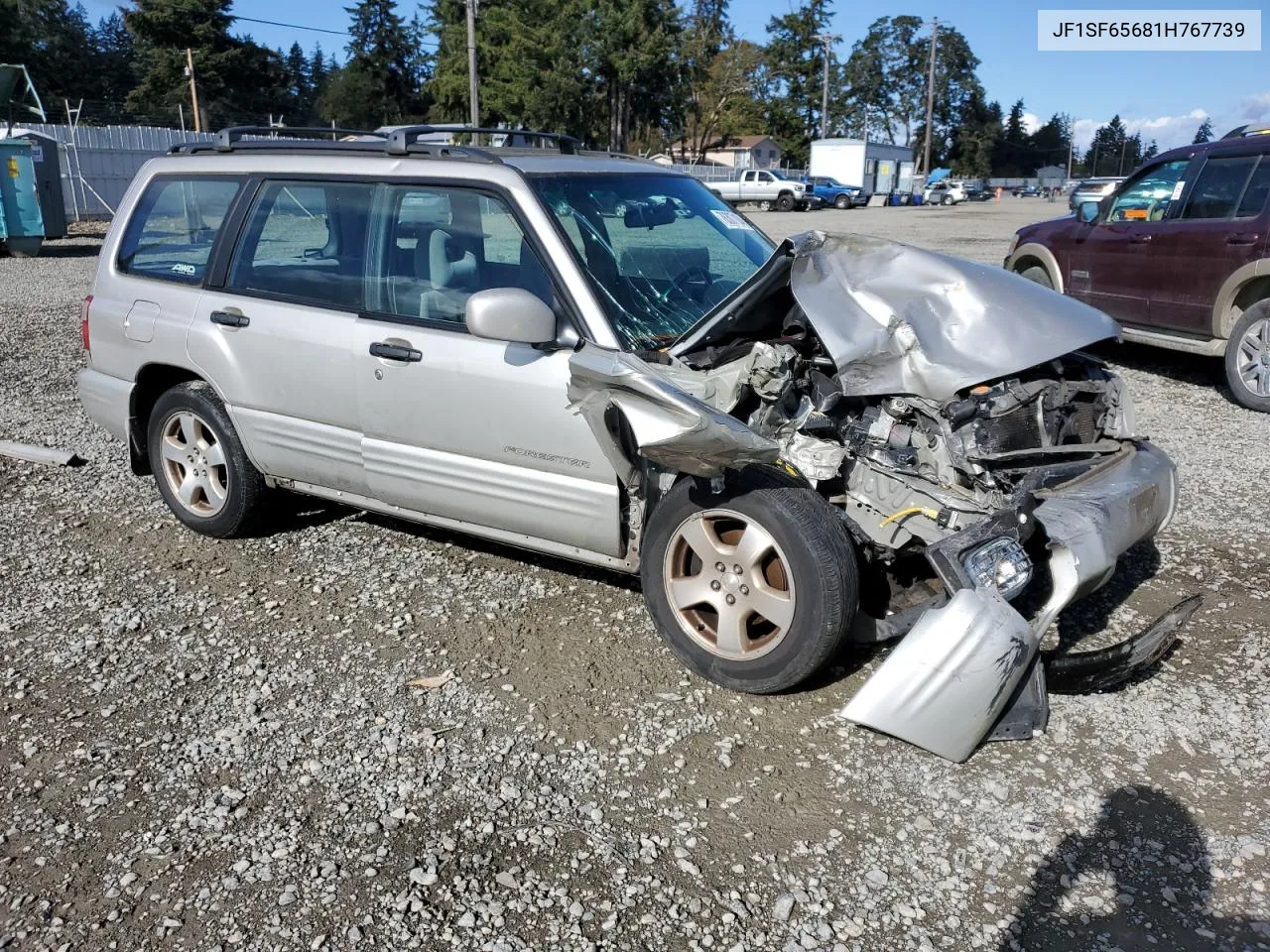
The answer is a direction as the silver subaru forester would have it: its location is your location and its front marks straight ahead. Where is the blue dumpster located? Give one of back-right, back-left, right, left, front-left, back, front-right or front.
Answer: back

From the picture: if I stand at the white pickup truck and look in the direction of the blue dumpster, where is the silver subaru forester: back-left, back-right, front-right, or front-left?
front-left

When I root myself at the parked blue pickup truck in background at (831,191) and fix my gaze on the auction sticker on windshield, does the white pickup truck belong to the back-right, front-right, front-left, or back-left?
front-right

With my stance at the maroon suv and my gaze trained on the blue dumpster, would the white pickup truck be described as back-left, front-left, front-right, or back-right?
front-right

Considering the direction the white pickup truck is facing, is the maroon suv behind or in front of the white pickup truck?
in front

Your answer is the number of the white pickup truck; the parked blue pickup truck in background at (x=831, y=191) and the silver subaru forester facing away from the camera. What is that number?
0

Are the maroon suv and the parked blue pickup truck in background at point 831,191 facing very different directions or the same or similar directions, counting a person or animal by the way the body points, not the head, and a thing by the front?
very different directions

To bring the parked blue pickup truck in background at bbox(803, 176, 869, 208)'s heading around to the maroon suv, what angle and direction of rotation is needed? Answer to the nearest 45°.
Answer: approximately 45° to its right

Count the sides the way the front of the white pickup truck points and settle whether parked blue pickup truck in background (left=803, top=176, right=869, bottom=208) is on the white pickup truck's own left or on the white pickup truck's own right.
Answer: on the white pickup truck's own left

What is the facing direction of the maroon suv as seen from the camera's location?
facing away from the viewer and to the left of the viewer

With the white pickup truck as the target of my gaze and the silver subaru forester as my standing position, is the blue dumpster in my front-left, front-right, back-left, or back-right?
front-left

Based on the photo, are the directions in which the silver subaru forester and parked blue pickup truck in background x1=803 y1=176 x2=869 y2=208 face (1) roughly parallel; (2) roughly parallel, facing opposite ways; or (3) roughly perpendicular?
roughly parallel

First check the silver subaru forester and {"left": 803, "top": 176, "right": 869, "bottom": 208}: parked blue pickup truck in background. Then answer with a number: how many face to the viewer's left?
0

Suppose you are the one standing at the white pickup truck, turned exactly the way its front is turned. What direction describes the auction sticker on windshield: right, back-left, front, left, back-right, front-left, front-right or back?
front-right

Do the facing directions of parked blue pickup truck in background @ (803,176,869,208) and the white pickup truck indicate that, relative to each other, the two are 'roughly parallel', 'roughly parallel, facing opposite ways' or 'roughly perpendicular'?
roughly parallel

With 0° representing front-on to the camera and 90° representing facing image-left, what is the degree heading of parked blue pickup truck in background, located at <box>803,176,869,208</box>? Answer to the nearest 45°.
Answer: approximately 315°
